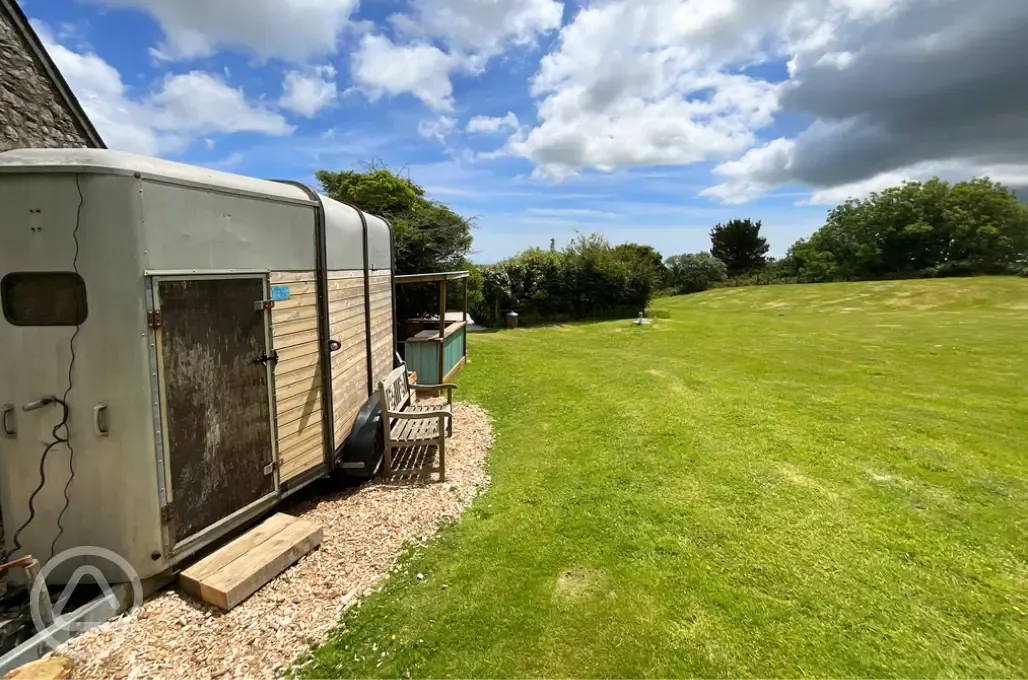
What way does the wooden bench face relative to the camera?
to the viewer's right

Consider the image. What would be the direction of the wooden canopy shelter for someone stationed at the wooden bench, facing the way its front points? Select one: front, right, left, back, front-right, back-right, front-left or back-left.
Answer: left

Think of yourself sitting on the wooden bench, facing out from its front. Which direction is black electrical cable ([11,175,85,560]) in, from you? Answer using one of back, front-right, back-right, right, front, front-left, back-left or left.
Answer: back-right

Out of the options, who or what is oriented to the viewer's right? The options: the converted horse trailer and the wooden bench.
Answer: the wooden bench

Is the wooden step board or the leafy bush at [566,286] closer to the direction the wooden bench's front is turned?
the leafy bush

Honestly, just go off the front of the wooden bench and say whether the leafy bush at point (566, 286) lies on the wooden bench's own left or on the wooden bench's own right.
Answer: on the wooden bench's own left

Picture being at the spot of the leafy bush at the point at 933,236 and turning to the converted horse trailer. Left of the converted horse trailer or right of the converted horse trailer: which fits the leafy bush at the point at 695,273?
right

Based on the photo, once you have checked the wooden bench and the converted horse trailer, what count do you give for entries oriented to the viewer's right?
1

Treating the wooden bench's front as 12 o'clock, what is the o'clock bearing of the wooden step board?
The wooden step board is roughly at 4 o'clock from the wooden bench.

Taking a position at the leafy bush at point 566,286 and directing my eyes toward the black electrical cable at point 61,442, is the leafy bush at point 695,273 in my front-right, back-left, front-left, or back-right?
back-left

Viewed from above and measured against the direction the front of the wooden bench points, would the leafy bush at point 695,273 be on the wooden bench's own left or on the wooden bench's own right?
on the wooden bench's own left

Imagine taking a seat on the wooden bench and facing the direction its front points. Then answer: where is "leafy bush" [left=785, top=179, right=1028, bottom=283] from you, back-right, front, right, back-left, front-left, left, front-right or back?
front-left
